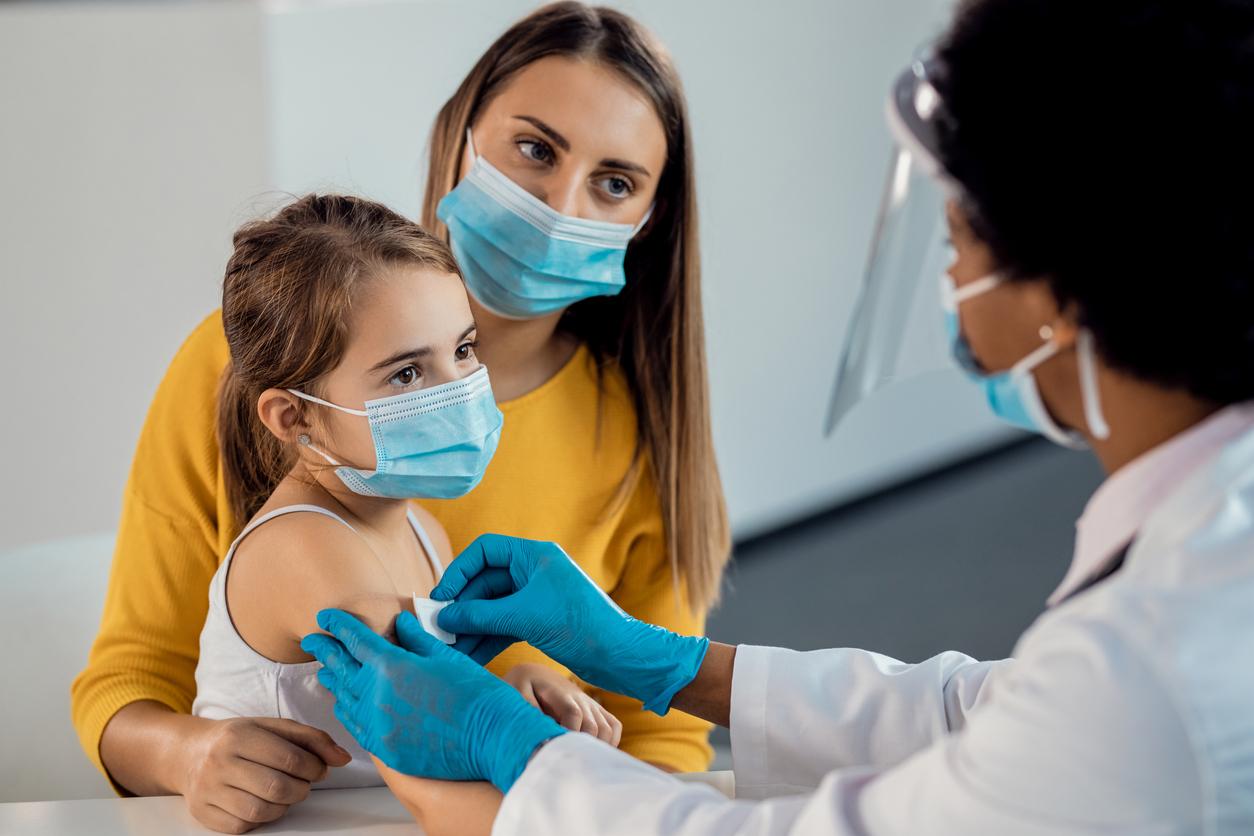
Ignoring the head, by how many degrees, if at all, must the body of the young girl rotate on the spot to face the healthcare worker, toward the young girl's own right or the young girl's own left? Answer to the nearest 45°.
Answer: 0° — they already face them

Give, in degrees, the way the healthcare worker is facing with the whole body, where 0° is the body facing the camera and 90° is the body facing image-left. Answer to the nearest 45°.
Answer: approximately 135°

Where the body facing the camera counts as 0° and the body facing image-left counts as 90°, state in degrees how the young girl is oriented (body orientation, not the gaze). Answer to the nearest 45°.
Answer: approximately 315°

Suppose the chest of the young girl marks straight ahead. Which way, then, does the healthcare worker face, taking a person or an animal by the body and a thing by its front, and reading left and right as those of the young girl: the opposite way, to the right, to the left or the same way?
the opposite way

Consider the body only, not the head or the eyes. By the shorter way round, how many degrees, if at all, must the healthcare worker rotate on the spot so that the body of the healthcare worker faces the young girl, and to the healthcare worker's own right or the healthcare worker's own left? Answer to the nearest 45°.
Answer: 0° — they already face them

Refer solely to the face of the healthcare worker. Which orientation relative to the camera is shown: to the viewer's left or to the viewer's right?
to the viewer's left
